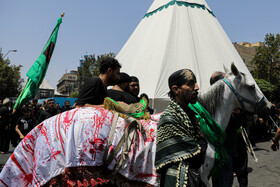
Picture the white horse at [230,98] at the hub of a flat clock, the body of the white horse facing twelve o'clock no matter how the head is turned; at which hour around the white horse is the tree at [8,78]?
The tree is roughly at 7 o'clock from the white horse.

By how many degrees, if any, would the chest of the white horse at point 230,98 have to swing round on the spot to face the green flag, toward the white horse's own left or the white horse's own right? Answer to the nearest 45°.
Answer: approximately 180°

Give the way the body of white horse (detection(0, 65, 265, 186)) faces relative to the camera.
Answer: to the viewer's right

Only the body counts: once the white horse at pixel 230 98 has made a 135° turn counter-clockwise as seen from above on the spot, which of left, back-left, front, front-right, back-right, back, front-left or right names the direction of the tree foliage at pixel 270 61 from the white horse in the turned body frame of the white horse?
front-right

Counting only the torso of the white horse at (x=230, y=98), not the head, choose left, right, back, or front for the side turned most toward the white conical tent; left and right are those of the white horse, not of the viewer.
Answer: left

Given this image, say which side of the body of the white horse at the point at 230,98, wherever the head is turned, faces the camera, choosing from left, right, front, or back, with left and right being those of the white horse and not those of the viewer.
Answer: right
